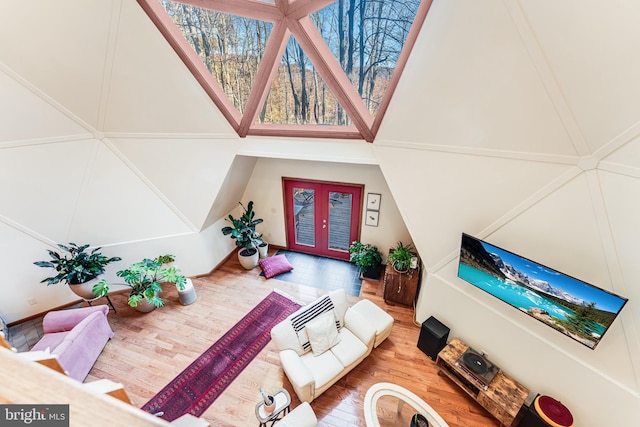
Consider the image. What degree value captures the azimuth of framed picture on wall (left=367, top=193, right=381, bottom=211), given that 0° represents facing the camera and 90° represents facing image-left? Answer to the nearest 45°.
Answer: approximately 0°

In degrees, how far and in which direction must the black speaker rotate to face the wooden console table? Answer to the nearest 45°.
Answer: approximately 90° to its left

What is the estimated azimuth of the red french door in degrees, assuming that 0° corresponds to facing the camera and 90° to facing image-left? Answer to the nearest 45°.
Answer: approximately 0°

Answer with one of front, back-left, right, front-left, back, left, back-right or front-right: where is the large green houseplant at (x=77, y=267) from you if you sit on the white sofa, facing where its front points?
back-right

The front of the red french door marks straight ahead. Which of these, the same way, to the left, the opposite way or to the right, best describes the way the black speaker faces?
to the right

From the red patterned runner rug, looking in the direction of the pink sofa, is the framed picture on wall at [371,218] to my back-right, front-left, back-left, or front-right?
back-right

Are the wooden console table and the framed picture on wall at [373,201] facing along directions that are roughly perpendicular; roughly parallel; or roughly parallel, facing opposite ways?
roughly perpendicular

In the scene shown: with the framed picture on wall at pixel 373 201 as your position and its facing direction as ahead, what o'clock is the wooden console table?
The wooden console table is roughly at 11 o'clock from the framed picture on wall.

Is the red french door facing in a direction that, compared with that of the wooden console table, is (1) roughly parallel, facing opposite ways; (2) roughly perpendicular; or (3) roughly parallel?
roughly perpendicular

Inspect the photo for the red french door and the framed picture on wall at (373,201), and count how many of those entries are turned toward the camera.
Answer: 2
